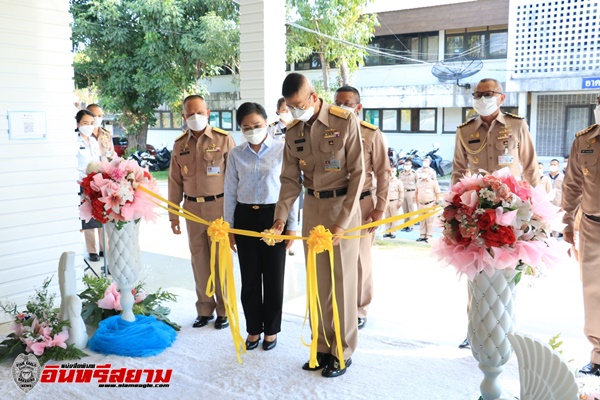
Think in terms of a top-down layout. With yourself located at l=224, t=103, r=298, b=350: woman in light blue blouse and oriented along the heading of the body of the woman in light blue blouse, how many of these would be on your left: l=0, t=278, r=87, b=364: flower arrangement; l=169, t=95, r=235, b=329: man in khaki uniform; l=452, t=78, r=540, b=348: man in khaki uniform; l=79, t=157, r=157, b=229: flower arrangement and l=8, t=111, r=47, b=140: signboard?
1

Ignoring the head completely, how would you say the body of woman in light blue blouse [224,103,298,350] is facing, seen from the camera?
toward the camera

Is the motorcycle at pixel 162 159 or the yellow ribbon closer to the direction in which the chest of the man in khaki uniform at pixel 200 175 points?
the yellow ribbon

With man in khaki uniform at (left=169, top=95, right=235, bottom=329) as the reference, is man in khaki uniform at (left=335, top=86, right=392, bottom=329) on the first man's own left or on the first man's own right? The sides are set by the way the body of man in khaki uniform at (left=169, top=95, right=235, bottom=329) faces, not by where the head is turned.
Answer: on the first man's own left

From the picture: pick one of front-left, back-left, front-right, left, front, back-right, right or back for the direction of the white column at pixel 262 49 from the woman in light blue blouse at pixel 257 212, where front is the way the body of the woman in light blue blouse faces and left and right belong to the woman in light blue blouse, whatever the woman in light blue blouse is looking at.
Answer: back

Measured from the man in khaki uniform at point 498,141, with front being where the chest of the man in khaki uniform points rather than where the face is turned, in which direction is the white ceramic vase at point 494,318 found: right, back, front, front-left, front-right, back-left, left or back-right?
front

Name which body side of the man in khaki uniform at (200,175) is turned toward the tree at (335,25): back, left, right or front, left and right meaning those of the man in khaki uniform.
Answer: back

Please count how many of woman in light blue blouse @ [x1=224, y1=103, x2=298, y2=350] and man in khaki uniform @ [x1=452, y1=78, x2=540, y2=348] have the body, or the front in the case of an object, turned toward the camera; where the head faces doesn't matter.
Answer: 2

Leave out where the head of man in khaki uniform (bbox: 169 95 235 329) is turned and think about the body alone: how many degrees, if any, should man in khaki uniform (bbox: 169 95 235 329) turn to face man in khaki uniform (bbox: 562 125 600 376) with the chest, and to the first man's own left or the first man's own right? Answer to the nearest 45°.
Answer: approximately 45° to the first man's own left

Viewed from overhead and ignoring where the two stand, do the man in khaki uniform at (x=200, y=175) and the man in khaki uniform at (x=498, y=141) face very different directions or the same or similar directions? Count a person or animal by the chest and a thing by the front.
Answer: same or similar directions

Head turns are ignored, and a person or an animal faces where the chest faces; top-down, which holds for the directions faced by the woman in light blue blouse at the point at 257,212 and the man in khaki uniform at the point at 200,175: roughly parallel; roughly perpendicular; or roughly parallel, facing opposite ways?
roughly parallel

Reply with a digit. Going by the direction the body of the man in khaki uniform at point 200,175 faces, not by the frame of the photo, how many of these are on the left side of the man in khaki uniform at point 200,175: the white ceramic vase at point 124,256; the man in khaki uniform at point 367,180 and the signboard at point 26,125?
1

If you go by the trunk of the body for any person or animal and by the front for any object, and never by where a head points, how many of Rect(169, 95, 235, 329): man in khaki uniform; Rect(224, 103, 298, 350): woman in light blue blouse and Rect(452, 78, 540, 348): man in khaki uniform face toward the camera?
3

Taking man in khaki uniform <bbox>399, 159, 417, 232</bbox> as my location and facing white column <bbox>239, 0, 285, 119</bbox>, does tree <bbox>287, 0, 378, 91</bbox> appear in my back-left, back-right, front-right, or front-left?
back-right

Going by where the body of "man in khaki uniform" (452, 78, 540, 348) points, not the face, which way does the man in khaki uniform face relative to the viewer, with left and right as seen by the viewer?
facing the viewer

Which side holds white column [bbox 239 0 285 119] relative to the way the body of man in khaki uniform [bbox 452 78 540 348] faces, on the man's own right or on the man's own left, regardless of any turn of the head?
on the man's own right

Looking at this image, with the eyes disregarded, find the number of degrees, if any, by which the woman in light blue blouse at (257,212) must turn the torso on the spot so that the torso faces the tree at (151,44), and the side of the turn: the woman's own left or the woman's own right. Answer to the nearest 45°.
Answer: approximately 180°
